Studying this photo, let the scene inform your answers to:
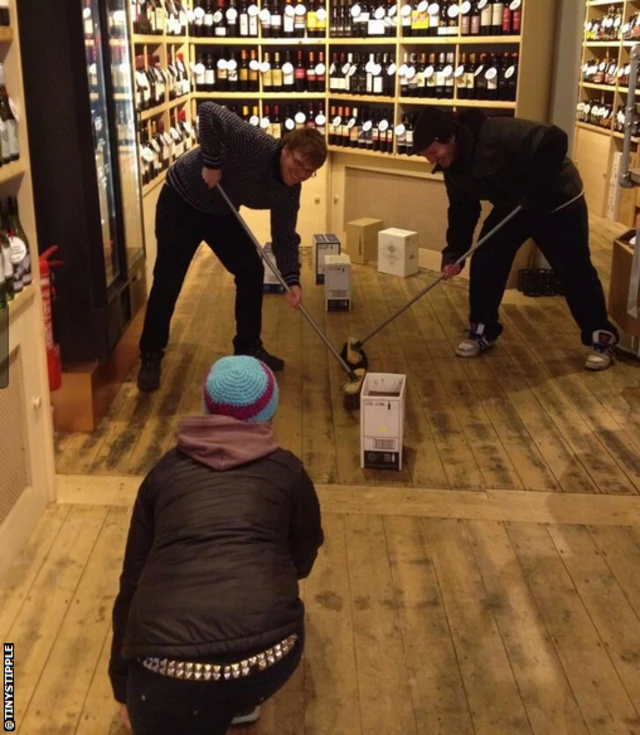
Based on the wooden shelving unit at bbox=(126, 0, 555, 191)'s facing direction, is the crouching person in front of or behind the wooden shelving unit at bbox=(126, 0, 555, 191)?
in front

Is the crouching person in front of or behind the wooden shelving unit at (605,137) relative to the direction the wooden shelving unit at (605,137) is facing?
in front

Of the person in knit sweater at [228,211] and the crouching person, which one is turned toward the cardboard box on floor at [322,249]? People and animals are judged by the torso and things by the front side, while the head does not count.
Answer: the crouching person

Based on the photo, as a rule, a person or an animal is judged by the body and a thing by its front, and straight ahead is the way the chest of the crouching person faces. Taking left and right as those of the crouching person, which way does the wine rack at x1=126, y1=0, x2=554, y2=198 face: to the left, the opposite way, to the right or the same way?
the opposite way

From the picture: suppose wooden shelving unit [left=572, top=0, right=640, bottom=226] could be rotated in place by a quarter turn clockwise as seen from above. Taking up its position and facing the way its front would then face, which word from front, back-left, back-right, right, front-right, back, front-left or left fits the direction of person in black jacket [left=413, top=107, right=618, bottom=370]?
back-left

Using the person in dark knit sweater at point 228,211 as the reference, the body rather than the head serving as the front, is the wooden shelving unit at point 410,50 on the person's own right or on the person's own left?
on the person's own left

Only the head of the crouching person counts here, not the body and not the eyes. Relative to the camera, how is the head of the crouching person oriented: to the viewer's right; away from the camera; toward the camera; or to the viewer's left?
away from the camera

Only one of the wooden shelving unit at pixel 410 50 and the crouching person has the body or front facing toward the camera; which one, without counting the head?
the wooden shelving unit

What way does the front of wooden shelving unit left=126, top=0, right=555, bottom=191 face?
toward the camera

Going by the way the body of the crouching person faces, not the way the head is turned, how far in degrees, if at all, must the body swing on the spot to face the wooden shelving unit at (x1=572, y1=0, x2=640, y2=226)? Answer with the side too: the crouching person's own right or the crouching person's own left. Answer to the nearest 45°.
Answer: approximately 45° to the crouching person's own right

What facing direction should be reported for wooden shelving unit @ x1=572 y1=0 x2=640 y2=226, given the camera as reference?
facing the viewer and to the left of the viewer

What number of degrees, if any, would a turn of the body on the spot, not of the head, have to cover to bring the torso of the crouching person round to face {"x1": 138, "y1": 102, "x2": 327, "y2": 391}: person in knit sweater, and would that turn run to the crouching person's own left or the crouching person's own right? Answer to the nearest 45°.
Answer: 0° — they already face them

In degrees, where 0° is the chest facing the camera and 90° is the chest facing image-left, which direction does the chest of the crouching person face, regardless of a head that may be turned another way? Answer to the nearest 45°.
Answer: approximately 180°

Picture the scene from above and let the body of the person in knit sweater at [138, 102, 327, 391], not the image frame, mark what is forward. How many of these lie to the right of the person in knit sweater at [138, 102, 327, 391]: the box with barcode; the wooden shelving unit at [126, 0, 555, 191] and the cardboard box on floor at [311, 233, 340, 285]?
0

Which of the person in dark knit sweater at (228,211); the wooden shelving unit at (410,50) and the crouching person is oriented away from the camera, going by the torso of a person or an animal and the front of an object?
the crouching person

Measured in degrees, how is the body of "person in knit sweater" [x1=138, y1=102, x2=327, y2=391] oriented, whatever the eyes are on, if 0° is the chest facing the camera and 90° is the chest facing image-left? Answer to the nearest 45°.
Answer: approximately 315°

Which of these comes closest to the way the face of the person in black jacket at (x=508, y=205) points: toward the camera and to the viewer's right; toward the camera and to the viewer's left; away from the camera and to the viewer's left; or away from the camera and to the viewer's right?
toward the camera and to the viewer's left
